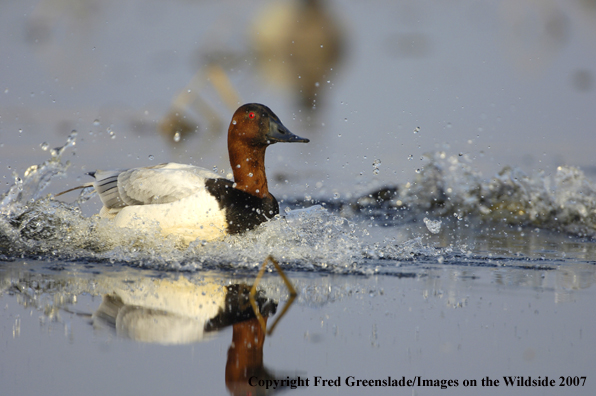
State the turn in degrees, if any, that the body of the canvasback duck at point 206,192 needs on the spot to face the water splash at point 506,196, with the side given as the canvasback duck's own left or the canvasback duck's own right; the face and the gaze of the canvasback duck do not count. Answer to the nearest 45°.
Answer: approximately 45° to the canvasback duck's own left

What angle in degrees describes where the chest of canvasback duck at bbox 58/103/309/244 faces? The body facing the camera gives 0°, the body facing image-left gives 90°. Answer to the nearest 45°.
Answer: approximately 270°

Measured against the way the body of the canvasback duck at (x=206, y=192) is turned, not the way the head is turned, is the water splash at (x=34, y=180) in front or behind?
behind
